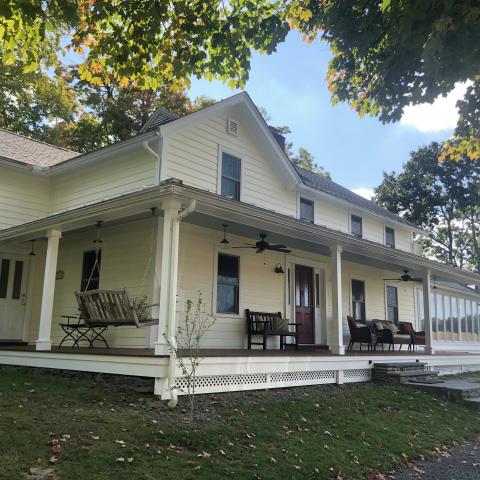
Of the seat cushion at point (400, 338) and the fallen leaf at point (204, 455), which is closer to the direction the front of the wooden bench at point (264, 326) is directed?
the fallen leaf

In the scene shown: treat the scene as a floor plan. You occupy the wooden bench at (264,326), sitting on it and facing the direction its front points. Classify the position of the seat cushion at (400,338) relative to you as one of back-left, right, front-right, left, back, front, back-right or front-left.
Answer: left

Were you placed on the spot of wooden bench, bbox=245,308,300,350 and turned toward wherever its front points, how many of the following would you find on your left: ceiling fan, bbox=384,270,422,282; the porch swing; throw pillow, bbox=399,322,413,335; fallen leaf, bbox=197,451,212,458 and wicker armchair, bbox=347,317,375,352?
3

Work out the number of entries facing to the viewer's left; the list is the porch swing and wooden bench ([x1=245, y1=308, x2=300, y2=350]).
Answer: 0

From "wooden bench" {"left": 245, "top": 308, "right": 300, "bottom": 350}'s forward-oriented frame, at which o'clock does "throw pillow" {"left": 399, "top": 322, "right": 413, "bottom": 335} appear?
The throw pillow is roughly at 9 o'clock from the wooden bench.

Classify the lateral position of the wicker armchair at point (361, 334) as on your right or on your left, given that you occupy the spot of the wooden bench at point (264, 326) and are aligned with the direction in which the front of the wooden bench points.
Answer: on your left

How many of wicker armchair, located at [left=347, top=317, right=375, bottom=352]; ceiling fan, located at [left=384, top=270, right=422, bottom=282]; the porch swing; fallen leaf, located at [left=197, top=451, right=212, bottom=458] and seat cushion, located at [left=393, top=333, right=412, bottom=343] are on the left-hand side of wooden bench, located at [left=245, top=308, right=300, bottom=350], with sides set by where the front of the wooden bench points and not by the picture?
3

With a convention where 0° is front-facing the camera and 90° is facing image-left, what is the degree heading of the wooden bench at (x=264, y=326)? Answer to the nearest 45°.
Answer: approximately 315°

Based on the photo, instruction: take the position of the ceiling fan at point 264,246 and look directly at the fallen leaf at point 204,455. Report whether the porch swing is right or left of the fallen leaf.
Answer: right
